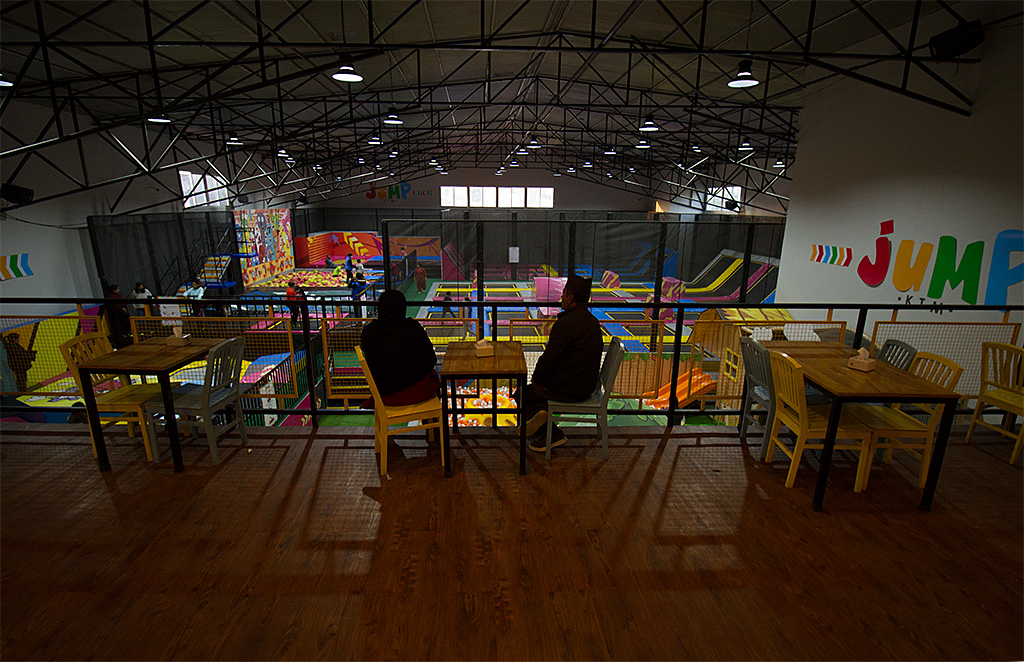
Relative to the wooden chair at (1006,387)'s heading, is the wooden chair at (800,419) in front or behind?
in front

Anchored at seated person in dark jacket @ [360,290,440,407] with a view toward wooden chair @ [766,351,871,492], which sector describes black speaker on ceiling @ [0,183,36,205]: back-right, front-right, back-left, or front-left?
back-left

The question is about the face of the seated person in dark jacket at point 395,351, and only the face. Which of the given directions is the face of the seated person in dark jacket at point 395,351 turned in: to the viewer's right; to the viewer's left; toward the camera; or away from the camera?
away from the camera

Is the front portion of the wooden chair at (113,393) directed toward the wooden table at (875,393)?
yes

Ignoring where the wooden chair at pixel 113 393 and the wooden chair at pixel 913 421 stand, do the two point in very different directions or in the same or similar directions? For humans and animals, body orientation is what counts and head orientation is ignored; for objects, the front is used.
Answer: very different directions

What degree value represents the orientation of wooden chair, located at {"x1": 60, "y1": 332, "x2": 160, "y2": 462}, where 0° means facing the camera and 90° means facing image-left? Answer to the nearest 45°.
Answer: approximately 315°

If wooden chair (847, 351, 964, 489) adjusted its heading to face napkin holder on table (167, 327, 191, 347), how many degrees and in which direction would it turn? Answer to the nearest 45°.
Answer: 0° — it already faces it

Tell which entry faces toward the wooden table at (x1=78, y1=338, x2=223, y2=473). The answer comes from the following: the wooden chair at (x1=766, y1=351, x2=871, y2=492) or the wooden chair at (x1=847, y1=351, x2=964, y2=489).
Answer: the wooden chair at (x1=847, y1=351, x2=964, y2=489)

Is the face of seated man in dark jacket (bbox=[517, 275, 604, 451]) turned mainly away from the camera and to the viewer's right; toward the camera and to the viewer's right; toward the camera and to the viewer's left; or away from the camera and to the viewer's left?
away from the camera and to the viewer's left
